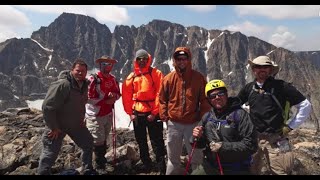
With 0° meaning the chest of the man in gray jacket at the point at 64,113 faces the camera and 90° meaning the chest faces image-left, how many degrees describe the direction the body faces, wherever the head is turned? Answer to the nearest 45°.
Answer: approximately 315°

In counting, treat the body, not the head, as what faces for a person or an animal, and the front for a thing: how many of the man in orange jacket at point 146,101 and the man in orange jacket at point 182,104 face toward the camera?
2

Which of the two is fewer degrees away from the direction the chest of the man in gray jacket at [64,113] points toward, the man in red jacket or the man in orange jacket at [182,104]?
the man in orange jacket

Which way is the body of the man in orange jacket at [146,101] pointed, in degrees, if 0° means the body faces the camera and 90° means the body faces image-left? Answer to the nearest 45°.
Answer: approximately 0°

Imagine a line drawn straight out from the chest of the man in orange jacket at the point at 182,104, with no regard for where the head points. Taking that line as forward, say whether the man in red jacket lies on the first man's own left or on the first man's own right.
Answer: on the first man's own right
